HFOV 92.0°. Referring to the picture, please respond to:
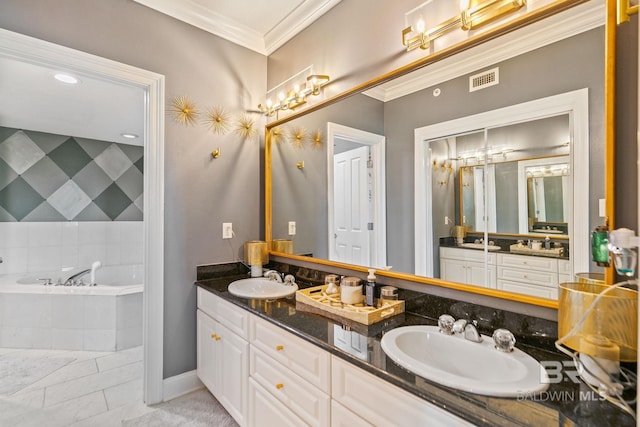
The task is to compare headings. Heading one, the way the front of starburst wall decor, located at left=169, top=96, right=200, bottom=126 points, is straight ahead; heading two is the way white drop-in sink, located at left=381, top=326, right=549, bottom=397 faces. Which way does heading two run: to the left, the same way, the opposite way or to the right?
to the right

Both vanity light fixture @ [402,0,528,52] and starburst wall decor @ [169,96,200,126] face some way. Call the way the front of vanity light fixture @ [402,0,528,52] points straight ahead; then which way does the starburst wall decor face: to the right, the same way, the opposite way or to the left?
to the left

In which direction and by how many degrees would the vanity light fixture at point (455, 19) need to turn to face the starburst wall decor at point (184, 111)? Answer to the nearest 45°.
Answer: approximately 45° to its right

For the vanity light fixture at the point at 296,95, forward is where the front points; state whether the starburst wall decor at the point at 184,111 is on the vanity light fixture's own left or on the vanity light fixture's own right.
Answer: on the vanity light fixture's own right
